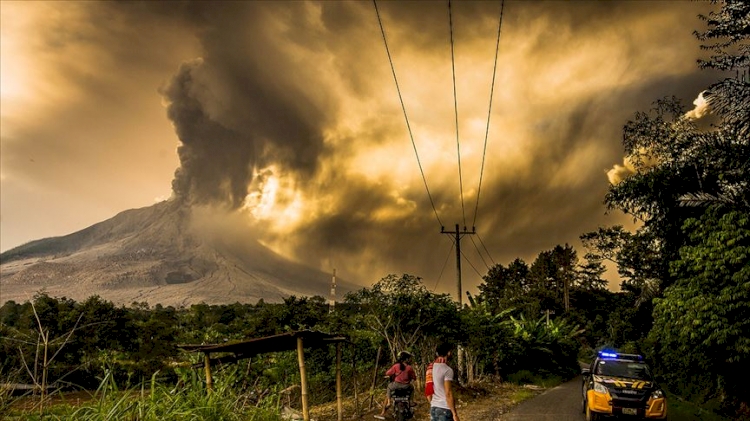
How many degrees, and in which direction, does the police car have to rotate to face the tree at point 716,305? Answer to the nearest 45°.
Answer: approximately 135° to its left

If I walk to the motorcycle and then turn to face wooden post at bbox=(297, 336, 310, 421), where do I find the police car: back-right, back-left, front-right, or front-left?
back-left

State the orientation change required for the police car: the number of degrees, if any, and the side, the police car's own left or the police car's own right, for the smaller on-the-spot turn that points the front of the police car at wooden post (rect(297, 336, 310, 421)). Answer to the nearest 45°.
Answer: approximately 45° to the police car's own right

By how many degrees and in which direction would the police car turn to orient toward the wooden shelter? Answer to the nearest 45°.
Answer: approximately 45° to its right

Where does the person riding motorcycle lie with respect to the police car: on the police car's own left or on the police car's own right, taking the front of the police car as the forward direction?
on the police car's own right

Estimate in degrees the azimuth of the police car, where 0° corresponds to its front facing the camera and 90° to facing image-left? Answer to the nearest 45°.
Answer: approximately 0°

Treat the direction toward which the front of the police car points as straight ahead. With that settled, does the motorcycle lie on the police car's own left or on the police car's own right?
on the police car's own right

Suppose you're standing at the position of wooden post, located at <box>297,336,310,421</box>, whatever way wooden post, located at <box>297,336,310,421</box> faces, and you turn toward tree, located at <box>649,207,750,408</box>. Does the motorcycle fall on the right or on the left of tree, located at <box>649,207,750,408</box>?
left
